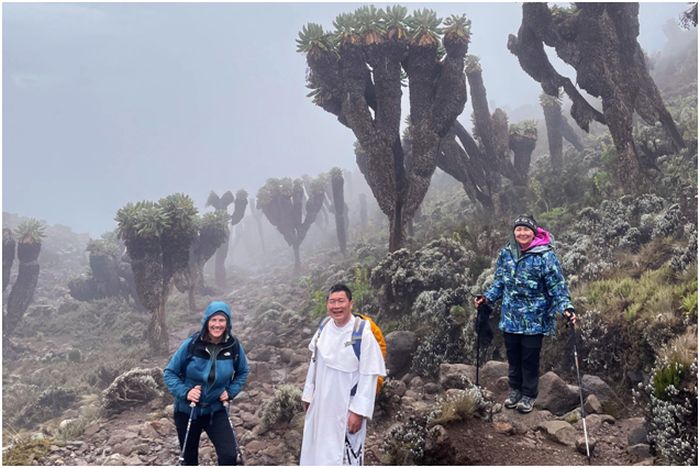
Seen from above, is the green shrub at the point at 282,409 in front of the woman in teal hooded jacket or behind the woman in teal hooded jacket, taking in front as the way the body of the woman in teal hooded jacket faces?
behind

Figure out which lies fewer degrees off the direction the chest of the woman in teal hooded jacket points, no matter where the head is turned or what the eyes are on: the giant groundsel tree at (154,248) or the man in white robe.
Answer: the man in white robe

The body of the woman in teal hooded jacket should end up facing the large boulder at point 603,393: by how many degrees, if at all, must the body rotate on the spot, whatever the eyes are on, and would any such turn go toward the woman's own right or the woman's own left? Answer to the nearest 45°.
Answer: approximately 90° to the woman's own left

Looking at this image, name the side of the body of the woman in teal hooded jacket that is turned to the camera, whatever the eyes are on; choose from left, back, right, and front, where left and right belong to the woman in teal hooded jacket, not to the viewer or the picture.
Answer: front

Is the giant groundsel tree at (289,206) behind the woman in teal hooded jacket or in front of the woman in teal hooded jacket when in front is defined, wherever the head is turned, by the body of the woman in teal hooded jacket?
behind

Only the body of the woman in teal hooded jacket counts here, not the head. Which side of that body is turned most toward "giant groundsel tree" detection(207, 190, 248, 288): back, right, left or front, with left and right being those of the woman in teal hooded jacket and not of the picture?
back

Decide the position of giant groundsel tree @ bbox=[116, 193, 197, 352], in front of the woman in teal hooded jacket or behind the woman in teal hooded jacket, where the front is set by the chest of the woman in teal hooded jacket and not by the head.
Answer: behind

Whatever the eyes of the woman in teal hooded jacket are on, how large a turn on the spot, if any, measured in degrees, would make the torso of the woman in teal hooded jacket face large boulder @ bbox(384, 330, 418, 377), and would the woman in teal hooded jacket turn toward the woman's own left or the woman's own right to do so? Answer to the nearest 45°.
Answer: approximately 135° to the woman's own left
